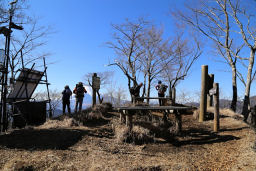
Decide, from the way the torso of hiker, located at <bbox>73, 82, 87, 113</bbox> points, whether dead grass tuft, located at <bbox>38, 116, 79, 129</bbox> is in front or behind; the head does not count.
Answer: behind

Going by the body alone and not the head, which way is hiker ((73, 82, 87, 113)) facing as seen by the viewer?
away from the camera

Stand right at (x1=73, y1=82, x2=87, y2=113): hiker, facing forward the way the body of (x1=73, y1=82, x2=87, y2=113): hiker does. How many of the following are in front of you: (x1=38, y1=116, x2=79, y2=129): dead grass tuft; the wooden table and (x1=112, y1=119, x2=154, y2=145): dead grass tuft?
0

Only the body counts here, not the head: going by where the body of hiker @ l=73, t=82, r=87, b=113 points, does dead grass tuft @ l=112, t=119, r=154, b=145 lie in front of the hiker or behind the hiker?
behind
